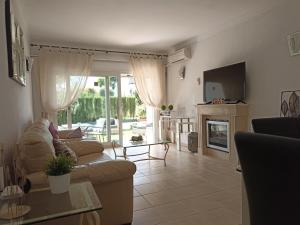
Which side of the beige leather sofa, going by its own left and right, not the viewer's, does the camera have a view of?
right

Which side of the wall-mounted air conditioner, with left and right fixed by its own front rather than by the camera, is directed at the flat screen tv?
left

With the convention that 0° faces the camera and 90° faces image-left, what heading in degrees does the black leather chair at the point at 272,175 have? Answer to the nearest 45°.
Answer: approximately 225°

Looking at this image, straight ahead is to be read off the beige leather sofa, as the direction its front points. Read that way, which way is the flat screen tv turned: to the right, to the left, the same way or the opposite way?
the opposite way

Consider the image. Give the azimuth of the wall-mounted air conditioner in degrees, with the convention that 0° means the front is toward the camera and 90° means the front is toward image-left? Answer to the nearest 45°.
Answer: approximately 45°

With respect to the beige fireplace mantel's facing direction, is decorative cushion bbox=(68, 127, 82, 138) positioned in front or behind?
in front

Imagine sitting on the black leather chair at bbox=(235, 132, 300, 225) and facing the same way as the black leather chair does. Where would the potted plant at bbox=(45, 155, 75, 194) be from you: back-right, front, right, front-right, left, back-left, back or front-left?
back-left

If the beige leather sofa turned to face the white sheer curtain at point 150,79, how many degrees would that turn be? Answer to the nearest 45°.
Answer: approximately 45° to its left

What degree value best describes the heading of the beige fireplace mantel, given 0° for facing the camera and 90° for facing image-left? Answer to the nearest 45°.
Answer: approximately 45°

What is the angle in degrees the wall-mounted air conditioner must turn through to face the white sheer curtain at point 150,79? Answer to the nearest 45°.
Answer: approximately 90° to its right

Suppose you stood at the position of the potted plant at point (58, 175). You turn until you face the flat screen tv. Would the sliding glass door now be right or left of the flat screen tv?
left
